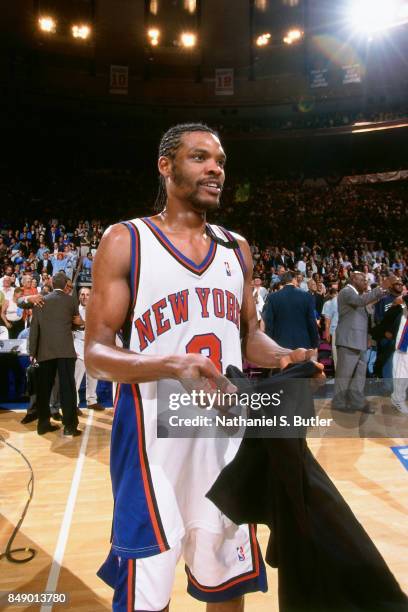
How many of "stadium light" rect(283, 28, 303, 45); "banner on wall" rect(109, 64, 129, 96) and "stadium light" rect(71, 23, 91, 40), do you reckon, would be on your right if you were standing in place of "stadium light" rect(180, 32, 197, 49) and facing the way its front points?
2

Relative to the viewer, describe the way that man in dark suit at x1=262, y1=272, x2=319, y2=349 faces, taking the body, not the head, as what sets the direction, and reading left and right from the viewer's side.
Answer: facing away from the viewer

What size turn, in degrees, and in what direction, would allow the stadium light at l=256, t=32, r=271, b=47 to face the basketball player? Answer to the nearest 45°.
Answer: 0° — it already faces them

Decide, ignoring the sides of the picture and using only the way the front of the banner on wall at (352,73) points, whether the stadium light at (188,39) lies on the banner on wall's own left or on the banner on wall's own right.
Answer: on the banner on wall's own right

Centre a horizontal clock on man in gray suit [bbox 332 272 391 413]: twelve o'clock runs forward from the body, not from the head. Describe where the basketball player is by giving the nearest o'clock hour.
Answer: The basketball player is roughly at 3 o'clock from the man in gray suit.

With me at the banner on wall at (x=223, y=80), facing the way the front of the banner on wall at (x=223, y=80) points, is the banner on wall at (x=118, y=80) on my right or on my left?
on my right

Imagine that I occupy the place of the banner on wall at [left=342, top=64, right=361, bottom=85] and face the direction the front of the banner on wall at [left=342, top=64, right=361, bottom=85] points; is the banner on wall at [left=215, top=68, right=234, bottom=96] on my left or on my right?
on my right

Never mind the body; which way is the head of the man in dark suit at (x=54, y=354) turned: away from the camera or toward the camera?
away from the camera

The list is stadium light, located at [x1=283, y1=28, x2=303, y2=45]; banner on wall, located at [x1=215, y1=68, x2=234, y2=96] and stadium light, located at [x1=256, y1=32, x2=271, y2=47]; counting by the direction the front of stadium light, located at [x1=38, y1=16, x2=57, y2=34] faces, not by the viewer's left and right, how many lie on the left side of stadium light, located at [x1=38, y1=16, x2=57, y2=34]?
3

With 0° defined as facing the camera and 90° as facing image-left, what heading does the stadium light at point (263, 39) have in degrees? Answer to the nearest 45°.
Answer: approximately 0°
